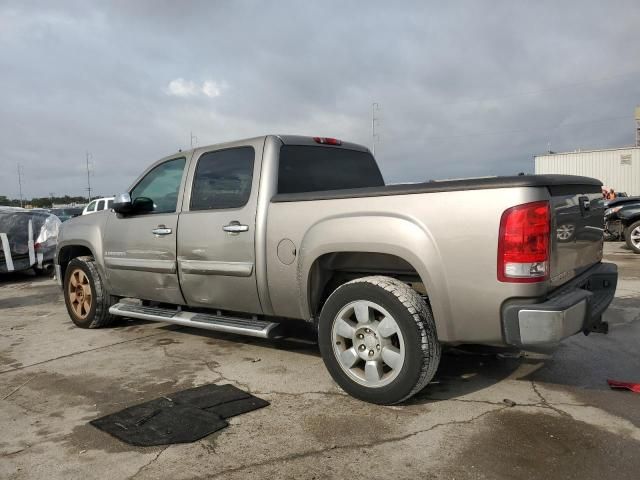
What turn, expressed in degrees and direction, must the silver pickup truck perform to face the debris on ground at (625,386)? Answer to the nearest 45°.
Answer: approximately 135° to its right

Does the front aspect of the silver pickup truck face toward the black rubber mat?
no

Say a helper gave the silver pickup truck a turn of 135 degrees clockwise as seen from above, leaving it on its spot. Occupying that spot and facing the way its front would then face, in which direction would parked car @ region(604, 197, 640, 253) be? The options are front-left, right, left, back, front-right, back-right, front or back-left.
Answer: front-left

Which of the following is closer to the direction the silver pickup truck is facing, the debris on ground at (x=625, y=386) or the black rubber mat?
the black rubber mat

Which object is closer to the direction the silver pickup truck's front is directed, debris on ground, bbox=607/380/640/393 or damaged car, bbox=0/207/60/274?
the damaged car

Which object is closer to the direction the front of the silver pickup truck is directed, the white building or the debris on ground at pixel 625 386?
the white building

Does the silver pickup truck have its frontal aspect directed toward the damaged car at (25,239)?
yes

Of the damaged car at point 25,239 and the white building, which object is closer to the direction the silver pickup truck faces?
the damaged car

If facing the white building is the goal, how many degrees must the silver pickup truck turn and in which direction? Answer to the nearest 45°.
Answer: approximately 90° to its right

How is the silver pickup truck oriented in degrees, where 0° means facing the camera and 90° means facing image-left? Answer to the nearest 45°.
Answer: approximately 135°
